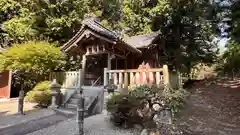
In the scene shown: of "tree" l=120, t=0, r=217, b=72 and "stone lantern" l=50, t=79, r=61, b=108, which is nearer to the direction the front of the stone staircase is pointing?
the stone lantern

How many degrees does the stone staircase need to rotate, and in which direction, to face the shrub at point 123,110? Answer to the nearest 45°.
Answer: approximately 45° to its left

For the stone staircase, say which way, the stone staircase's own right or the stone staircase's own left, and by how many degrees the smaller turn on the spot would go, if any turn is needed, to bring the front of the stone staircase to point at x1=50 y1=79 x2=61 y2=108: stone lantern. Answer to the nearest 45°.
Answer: approximately 90° to the stone staircase's own right

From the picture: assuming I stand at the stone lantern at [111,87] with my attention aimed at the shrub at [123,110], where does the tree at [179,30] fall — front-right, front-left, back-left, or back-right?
back-left

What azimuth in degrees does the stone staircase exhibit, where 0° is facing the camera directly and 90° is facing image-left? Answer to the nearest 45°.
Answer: approximately 45°

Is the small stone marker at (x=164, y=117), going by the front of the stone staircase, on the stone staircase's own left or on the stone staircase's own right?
on the stone staircase's own left

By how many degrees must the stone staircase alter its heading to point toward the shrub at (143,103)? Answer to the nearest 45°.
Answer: approximately 45° to its left

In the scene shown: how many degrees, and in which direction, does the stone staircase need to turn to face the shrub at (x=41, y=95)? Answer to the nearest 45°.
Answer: approximately 90° to its right

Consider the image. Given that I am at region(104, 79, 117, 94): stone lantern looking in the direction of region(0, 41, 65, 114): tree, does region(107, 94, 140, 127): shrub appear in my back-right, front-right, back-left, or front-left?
back-left

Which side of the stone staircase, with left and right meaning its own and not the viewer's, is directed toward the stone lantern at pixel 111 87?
left

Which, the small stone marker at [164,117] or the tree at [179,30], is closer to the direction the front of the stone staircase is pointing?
the small stone marker
